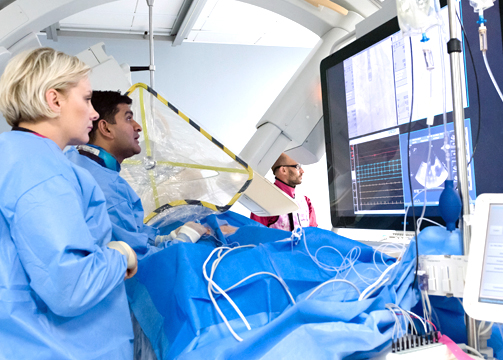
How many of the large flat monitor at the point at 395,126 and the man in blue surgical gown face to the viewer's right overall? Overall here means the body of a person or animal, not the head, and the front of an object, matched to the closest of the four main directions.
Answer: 1

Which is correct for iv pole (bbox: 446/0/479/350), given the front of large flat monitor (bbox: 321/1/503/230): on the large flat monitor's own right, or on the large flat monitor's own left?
on the large flat monitor's own left

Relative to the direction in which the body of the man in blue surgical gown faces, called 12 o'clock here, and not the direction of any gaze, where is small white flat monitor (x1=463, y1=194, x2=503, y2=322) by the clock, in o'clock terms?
The small white flat monitor is roughly at 2 o'clock from the man in blue surgical gown.

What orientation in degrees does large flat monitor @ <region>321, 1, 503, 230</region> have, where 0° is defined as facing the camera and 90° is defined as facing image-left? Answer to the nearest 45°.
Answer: approximately 45°

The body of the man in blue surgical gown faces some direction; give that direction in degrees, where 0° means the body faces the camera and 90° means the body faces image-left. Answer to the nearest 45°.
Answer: approximately 270°

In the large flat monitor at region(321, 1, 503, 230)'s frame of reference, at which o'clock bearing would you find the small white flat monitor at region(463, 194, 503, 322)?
the small white flat monitor at region(463, 194, 503, 322) is roughly at 10 o'clock from the large flat monitor at region(321, 1, 503, 230).

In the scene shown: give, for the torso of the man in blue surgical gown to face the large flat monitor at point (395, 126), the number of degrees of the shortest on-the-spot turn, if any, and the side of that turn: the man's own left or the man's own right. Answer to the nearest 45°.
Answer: approximately 45° to the man's own right

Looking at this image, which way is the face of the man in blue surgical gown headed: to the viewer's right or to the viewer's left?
to the viewer's right
